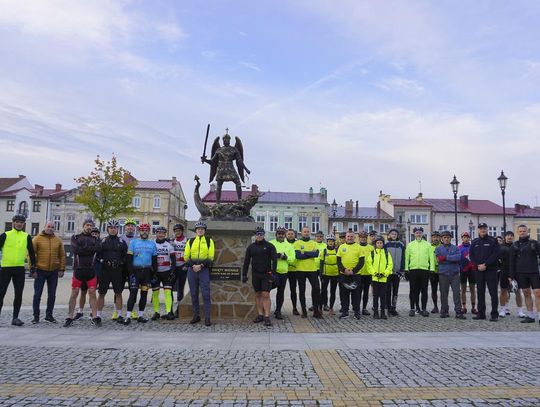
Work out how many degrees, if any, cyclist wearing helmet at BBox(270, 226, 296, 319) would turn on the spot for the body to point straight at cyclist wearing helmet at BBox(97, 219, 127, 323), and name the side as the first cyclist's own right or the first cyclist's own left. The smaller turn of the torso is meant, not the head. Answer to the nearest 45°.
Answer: approximately 90° to the first cyclist's own right

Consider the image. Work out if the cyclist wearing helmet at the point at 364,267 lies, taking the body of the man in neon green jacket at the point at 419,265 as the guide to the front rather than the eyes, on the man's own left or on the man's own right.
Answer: on the man's own right

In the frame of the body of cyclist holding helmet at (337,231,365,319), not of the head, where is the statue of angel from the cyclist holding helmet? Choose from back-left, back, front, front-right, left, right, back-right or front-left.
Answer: right

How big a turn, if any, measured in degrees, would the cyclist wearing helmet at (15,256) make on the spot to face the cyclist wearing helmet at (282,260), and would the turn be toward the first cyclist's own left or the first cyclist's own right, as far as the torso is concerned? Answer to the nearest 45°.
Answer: approximately 90° to the first cyclist's own left

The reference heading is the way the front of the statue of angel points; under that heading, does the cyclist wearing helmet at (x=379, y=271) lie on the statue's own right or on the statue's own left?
on the statue's own left

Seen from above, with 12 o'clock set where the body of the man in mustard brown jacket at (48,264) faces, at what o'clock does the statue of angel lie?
The statue of angel is roughly at 9 o'clock from the man in mustard brown jacket.

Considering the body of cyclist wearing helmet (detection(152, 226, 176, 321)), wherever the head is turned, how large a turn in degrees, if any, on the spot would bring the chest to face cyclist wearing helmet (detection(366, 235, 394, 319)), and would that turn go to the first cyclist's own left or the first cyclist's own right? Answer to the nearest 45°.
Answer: approximately 90° to the first cyclist's own left

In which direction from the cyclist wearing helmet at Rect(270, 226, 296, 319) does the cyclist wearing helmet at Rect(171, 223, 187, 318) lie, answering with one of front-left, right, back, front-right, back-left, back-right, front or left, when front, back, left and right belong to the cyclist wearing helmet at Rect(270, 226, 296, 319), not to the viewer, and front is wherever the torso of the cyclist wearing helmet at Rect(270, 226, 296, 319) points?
right

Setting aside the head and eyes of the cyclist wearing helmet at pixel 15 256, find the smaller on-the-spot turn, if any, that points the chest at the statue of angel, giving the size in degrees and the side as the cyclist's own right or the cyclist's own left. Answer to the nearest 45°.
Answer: approximately 90° to the cyclist's own left

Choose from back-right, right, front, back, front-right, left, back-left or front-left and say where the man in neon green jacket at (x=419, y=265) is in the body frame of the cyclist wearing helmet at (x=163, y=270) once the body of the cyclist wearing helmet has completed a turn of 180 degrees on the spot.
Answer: right

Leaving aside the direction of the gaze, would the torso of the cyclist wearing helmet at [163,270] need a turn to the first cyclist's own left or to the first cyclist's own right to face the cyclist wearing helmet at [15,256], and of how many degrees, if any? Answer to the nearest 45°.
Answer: approximately 90° to the first cyclist's own right

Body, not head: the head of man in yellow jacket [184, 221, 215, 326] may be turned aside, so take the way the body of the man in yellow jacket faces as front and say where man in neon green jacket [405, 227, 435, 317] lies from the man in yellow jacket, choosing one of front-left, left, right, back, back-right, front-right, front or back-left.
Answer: left
